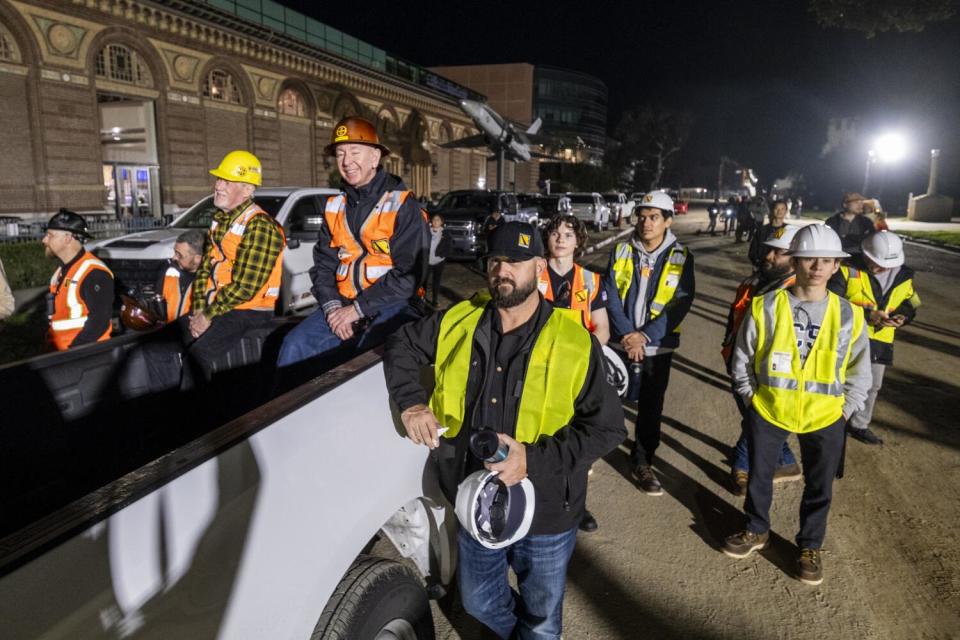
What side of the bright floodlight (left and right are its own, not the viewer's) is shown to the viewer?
front

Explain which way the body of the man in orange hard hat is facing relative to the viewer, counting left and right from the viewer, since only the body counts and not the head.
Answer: facing the viewer and to the left of the viewer

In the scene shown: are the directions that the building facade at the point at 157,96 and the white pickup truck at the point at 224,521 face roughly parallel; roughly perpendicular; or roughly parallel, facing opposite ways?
roughly perpendicular

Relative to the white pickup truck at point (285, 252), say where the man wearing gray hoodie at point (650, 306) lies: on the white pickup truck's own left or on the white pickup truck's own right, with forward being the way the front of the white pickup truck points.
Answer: on the white pickup truck's own left

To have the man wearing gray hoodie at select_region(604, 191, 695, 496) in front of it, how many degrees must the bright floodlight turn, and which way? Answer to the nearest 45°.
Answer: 0° — it already faces them

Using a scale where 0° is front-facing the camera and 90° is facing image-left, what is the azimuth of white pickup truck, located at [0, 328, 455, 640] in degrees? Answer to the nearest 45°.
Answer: approximately 45°

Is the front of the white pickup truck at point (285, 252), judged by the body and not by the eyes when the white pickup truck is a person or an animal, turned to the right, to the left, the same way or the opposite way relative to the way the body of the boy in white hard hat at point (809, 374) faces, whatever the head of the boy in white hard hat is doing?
the same way

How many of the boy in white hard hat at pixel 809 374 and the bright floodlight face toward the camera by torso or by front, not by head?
2

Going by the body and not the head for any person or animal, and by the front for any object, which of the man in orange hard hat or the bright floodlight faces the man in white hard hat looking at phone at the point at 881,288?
the bright floodlight

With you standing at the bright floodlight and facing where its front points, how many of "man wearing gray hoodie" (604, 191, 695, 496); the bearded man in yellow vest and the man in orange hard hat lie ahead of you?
3

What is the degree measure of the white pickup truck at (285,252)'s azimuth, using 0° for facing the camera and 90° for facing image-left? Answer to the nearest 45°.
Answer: approximately 45°

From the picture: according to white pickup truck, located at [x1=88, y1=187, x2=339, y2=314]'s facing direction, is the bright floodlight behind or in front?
behind

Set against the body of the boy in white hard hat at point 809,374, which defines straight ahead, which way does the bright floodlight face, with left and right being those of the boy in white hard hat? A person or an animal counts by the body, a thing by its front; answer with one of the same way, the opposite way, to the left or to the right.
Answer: the same way

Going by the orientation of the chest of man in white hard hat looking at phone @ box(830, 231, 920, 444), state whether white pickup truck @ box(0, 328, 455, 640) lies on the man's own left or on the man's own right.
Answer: on the man's own right

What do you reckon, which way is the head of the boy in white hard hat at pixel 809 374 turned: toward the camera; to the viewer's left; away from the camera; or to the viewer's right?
toward the camera

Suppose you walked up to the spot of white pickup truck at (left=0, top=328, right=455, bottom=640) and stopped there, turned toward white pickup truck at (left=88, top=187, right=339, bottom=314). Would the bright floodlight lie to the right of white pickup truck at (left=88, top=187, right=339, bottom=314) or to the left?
right

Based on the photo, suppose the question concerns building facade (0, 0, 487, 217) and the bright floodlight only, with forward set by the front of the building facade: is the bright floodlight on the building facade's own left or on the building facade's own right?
on the building facade's own left
